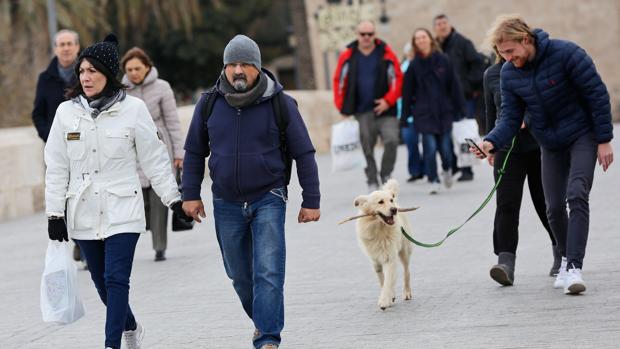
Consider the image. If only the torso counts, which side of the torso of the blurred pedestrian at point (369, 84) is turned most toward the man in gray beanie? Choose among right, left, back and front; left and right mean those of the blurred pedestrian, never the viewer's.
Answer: front

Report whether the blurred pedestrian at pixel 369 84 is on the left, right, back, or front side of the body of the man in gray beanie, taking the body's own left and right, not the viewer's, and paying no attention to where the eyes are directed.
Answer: back

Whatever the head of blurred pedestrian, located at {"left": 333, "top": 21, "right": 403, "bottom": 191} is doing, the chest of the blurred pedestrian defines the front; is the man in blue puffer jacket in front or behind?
in front

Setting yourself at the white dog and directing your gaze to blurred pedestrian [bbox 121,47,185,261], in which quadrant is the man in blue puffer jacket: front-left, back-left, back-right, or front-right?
back-right

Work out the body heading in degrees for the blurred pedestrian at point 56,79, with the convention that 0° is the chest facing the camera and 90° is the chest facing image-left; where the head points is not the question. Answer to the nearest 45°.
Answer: approximately 0°

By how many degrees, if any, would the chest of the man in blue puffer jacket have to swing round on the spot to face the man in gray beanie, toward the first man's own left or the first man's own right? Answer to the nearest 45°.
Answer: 0° — they already face them

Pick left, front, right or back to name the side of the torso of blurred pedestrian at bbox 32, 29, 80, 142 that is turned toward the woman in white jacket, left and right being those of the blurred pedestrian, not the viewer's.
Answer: front
